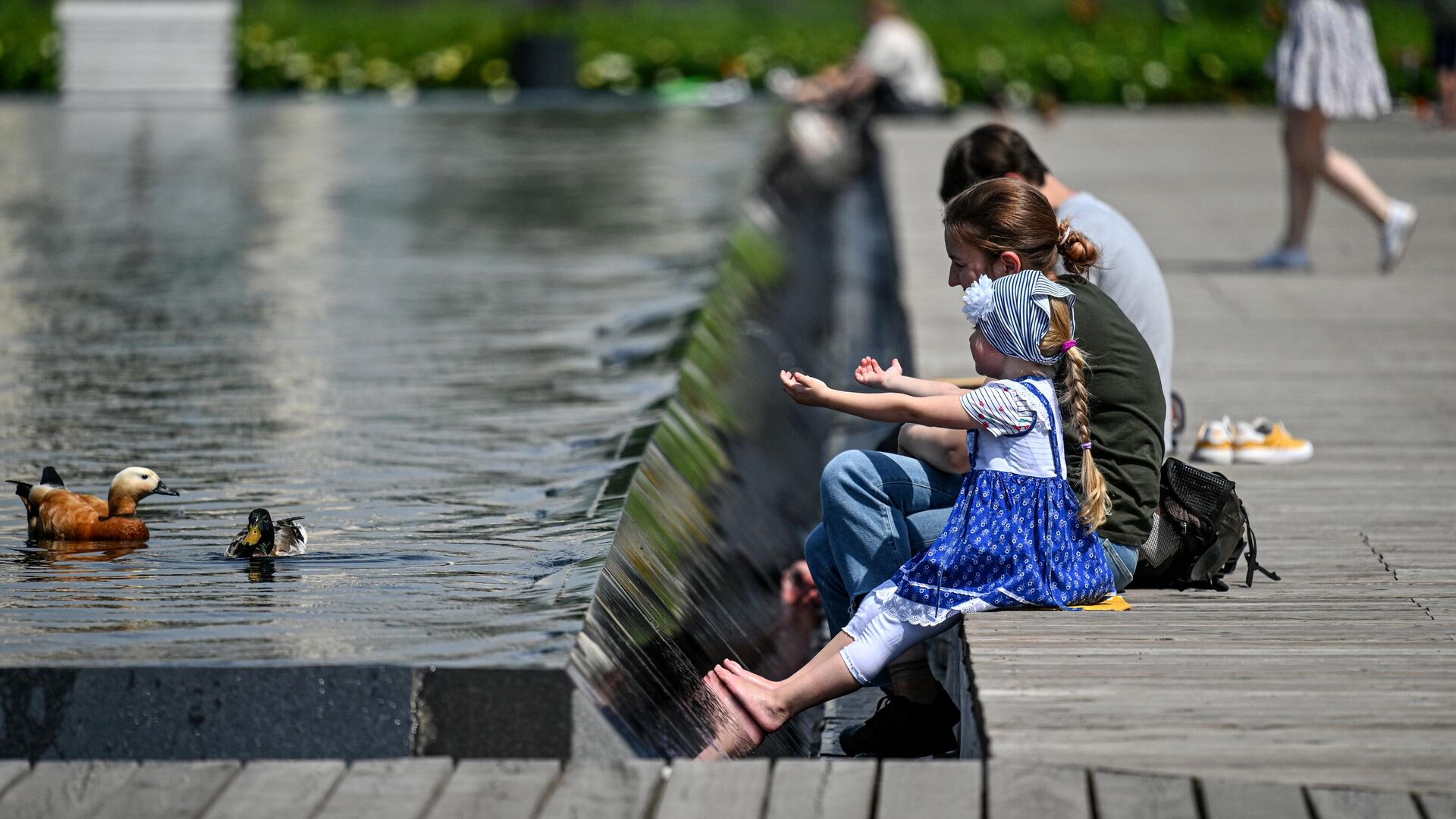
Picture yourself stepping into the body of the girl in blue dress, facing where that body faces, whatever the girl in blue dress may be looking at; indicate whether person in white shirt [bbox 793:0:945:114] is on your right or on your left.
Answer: on your right

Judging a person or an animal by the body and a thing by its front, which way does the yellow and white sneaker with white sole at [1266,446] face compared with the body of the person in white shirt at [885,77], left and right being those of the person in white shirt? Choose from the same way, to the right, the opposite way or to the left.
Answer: the opposite way

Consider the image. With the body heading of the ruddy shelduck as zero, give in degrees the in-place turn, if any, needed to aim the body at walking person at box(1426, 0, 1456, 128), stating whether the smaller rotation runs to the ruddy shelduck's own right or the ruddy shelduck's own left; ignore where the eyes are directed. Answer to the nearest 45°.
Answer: approximately 45° to the ruddy shelduck's own left

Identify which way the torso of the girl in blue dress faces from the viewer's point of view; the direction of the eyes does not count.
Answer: to the viewer's left

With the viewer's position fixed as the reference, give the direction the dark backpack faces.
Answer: facing to the left of the viewer

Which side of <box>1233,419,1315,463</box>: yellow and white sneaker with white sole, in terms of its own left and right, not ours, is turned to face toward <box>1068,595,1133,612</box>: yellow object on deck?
right

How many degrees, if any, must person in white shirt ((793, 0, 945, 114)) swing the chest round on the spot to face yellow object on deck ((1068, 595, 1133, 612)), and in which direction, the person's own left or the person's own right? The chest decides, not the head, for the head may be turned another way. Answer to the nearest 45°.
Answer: approximately 90° to the person's own left

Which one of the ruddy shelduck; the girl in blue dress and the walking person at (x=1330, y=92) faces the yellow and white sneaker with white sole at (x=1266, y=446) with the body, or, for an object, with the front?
the ruddy shelduck

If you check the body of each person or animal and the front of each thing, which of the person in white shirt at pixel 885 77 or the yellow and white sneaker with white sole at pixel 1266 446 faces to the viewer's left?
the person in white shirt

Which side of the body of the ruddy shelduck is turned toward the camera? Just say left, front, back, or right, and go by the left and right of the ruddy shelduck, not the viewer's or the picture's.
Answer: right

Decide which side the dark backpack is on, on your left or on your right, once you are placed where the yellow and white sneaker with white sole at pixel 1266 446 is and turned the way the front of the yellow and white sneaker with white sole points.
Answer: on your right

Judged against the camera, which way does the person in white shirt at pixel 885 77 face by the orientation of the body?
to the viewer's left
